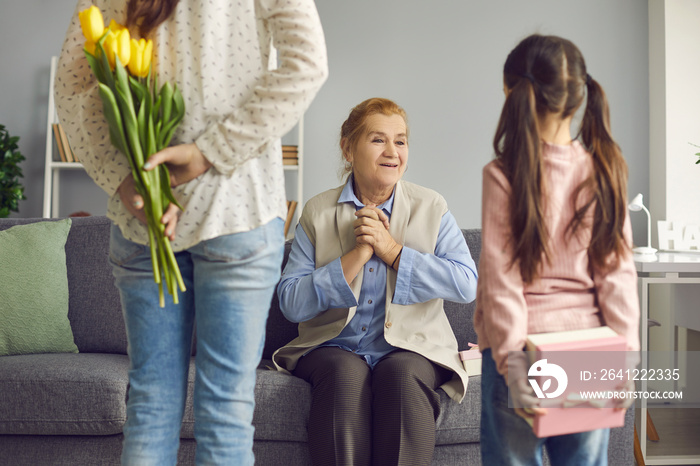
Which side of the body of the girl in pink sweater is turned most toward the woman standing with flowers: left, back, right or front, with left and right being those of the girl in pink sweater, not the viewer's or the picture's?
left

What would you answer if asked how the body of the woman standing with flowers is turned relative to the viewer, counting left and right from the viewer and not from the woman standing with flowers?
facing away from the viewer

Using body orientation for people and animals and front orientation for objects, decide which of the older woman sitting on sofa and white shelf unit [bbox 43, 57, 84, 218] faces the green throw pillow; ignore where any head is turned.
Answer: the white shelf unit

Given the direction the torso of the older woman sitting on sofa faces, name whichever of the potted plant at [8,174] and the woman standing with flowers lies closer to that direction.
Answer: the woman standing with flowers

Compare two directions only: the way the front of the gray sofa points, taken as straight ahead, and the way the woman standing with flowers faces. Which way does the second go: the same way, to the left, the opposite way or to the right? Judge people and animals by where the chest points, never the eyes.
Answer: the opposite way

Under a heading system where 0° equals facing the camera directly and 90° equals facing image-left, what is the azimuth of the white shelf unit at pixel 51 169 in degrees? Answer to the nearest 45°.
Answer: approximately 0°

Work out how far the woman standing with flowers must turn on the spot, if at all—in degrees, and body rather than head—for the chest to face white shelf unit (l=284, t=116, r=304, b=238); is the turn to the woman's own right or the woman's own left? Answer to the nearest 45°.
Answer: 0° — they already face it

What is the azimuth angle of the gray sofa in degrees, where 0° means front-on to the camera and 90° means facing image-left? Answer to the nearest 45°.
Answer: approximately 0°

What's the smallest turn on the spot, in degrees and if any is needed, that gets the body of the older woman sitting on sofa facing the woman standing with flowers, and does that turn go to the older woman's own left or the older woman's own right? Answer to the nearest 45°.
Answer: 0° — they already face them

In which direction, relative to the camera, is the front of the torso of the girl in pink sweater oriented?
away from the camera

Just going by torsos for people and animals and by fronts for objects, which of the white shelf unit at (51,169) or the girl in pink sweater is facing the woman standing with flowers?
the white shelf unit

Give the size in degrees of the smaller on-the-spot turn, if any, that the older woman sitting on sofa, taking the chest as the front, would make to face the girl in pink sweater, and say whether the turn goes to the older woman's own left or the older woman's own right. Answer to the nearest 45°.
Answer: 0° — they already face them

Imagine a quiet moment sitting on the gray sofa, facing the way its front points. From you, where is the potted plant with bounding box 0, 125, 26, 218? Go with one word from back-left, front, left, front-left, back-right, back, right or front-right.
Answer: back-right

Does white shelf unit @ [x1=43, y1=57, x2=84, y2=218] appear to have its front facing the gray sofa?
yes
